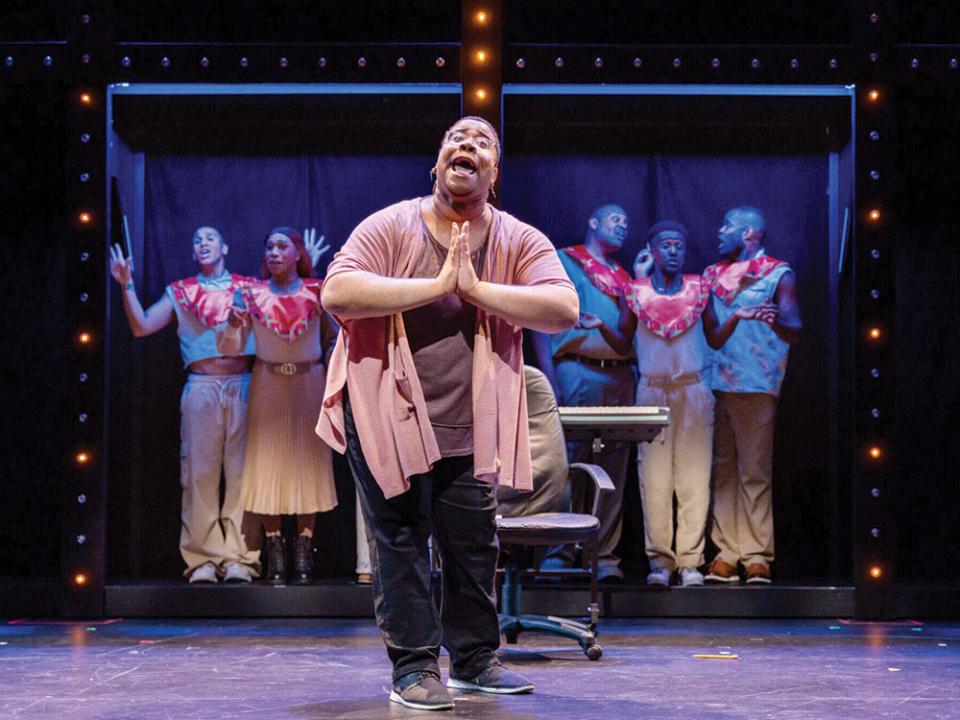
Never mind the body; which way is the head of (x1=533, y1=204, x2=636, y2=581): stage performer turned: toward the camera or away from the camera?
toward the camera

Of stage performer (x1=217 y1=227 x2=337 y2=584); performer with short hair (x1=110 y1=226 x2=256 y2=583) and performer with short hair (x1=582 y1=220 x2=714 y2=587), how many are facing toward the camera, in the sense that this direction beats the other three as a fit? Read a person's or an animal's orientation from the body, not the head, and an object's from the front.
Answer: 3

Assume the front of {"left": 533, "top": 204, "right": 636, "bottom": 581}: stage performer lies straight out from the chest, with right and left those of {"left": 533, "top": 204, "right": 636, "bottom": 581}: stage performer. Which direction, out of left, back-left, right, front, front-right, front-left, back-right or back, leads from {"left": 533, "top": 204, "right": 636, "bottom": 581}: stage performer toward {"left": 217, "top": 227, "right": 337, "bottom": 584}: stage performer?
back-right

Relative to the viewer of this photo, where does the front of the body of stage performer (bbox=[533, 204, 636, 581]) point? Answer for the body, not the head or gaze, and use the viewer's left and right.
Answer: facing the viewer and to the right of the viewer

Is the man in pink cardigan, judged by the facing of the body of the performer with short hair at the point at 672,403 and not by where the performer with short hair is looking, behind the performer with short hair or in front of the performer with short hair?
in front

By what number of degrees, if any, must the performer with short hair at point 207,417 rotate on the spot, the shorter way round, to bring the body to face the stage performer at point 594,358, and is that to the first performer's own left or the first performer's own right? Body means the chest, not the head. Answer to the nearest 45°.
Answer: approximately 90° to the first performer's own left

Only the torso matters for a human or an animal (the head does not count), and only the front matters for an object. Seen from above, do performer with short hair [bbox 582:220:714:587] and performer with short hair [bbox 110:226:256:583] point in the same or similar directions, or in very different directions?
same or similar directions

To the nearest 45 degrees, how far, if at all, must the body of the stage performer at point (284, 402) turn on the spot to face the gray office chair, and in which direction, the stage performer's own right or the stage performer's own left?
approximately 45° to the stage performer's own left

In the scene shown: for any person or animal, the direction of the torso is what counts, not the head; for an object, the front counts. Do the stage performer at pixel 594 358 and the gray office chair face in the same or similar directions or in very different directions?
same or similar directions

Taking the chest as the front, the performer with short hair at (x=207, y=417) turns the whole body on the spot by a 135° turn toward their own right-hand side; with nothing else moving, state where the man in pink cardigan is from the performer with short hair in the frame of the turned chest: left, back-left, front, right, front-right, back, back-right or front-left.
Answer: back-left

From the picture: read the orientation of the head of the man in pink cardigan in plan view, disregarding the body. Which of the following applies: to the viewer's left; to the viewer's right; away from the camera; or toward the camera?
toward the camera

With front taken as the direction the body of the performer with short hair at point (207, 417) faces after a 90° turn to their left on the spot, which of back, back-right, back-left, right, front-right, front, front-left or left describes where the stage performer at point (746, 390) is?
front

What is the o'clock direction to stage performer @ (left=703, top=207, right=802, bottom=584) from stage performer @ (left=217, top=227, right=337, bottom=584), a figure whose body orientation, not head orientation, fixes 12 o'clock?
stage performer @ (left=703, top=207, right=802, bottom=584) is roughly at 9 o'clock from stage performer @ (left=217, top=227, right=337, bottom=584).

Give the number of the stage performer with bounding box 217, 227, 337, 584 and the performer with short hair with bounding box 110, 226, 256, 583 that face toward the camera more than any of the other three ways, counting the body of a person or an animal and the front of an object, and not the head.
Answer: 2

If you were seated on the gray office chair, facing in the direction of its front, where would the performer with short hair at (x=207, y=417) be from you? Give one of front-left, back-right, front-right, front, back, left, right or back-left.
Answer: back

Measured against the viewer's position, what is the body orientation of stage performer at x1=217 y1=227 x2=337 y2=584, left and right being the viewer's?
facing the viewer
